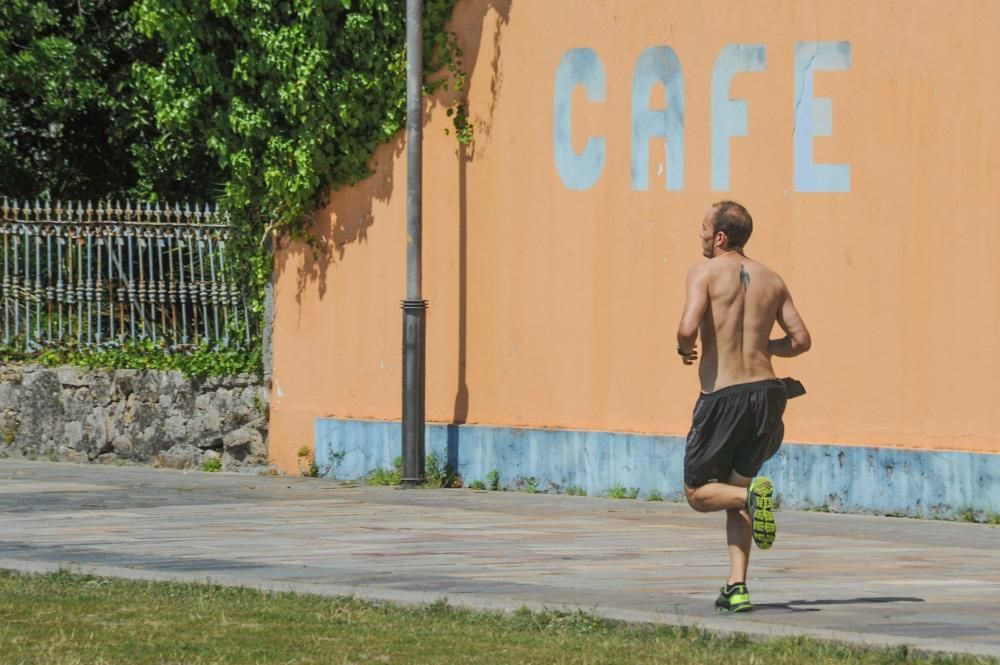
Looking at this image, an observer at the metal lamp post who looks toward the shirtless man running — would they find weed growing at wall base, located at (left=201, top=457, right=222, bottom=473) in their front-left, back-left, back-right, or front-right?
back-right

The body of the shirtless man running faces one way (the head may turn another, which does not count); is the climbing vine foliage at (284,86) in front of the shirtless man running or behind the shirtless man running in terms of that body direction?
in front

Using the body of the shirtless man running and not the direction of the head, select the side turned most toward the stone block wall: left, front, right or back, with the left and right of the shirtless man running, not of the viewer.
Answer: front

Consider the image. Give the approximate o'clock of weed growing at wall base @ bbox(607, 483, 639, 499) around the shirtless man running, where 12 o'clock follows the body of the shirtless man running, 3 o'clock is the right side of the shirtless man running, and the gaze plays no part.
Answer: The weed growing at wall base is roughly at 1 o'clock from the shirtless man running.

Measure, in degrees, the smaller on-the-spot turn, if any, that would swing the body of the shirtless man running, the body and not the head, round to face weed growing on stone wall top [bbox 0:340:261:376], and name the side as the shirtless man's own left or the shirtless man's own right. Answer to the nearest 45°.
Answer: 0° — they already face it

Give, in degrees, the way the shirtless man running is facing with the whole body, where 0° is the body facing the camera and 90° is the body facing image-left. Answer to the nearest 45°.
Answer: approximately 135°

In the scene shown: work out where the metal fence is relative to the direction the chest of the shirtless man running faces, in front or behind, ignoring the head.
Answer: in front

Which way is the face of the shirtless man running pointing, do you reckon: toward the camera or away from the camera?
away from the camera
